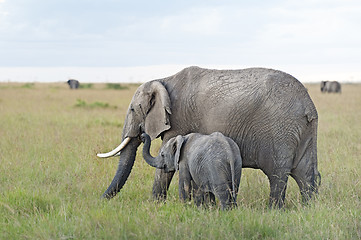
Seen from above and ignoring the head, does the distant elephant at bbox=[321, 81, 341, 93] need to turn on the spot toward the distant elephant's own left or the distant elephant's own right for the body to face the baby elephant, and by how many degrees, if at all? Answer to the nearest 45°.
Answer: approximately 90° to the distant elephant's own left

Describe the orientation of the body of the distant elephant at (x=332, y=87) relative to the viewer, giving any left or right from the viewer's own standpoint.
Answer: facing to the left of the viewer

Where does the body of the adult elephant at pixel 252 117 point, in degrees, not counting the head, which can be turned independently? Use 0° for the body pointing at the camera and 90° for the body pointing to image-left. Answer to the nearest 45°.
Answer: approximately 90°

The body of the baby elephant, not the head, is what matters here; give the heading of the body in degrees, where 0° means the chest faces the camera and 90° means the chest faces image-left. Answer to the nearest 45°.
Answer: approximately 135°

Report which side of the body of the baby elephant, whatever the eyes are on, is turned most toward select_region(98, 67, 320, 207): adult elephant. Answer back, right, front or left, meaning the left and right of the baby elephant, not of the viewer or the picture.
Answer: right

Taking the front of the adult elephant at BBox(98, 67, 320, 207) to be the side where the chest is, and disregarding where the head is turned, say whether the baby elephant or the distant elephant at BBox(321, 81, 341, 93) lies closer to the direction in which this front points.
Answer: the baby elephant
